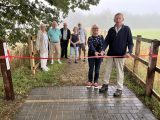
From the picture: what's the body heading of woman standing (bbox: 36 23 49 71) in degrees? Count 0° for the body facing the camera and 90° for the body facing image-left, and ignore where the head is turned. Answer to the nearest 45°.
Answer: approximately 315°

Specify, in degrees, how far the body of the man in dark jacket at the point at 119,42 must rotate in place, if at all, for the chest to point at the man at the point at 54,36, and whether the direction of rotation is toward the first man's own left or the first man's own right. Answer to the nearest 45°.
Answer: approximately 135° to the first man's own right

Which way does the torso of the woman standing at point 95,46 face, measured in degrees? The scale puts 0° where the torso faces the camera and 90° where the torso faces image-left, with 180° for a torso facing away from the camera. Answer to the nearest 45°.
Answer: approximately 0°

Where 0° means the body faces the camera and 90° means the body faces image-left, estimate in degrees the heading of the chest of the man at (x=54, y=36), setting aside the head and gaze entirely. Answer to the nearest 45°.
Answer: approximately 0°

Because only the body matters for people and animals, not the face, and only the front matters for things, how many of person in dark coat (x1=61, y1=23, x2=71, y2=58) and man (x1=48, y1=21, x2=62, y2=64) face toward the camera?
2
